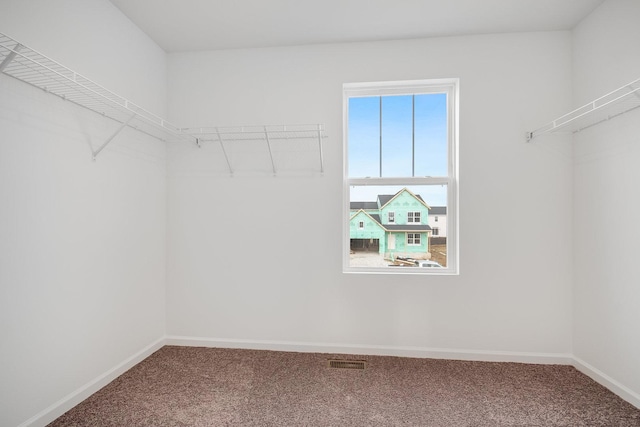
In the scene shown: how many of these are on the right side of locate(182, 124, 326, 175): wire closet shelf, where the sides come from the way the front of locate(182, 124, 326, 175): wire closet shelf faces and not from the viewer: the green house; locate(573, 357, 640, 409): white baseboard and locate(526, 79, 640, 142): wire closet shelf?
0

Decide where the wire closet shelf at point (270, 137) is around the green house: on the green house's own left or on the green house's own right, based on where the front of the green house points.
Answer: on the green house's own right

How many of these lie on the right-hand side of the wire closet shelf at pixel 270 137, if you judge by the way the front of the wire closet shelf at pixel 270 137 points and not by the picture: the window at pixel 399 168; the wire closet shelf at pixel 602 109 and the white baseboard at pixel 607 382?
0

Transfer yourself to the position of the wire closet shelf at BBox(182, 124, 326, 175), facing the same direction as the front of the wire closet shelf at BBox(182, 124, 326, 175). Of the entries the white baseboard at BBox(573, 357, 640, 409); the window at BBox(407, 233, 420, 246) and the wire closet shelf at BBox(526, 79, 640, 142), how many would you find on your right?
0

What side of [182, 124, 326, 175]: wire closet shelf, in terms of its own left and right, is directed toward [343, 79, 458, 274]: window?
left

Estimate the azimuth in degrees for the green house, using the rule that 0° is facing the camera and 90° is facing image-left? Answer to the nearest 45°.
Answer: approximately 0°

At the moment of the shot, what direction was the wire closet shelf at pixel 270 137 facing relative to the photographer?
facing the viewer

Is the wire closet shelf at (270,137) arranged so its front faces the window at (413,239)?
no

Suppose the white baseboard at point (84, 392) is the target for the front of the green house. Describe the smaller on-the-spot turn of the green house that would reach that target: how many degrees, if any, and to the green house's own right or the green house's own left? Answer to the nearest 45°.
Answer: approximately 45° to the green house's own right

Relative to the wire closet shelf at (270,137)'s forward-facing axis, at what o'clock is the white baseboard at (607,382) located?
The white baseboard is roughly at 10 o'clock from the wire closet shelf.

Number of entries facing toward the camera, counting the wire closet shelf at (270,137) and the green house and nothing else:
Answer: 2
